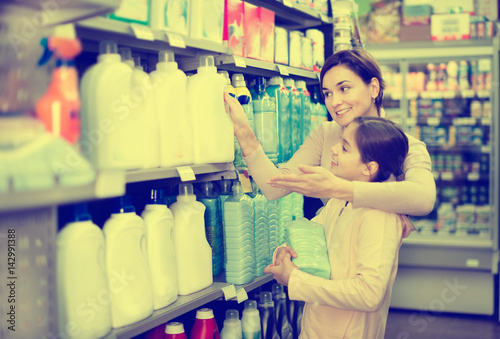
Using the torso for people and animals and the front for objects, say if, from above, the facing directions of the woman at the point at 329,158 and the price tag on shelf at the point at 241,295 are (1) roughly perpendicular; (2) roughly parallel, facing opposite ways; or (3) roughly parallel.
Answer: roughly perpendicular

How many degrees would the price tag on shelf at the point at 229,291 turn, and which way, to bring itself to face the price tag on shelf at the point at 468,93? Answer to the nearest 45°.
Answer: approximately 90° to its left

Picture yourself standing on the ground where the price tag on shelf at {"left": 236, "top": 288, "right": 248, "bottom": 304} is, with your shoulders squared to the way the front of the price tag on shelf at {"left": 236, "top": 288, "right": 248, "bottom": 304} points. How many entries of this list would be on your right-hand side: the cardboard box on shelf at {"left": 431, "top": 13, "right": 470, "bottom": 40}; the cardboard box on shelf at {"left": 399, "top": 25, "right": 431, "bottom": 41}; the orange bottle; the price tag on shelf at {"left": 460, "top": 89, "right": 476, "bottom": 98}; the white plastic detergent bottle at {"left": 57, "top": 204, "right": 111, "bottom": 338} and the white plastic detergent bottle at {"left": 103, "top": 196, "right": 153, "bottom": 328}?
3

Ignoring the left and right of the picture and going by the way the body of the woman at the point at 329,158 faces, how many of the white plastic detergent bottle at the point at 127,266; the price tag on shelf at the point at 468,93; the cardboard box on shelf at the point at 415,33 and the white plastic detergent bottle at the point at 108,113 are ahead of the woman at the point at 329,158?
2

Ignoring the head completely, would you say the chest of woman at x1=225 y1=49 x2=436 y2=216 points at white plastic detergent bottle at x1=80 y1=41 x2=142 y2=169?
yes

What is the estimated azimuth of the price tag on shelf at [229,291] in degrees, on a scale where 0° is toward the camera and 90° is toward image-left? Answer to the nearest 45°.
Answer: approximately 315°

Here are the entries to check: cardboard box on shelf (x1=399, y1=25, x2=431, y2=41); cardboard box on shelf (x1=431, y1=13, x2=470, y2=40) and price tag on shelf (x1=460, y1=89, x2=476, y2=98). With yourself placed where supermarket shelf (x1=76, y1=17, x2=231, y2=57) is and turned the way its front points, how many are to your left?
3

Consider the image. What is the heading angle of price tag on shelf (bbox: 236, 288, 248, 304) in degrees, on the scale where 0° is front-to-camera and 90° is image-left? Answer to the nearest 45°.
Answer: approximately 315°

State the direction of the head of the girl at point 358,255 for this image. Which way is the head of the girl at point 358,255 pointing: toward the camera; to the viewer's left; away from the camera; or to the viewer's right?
to the viewer's left

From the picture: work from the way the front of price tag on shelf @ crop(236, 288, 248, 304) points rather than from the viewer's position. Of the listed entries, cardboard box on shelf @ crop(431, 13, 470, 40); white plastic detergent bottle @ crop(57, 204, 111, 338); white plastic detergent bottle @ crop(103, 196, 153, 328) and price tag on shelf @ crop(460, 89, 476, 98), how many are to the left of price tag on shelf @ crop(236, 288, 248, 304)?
2
